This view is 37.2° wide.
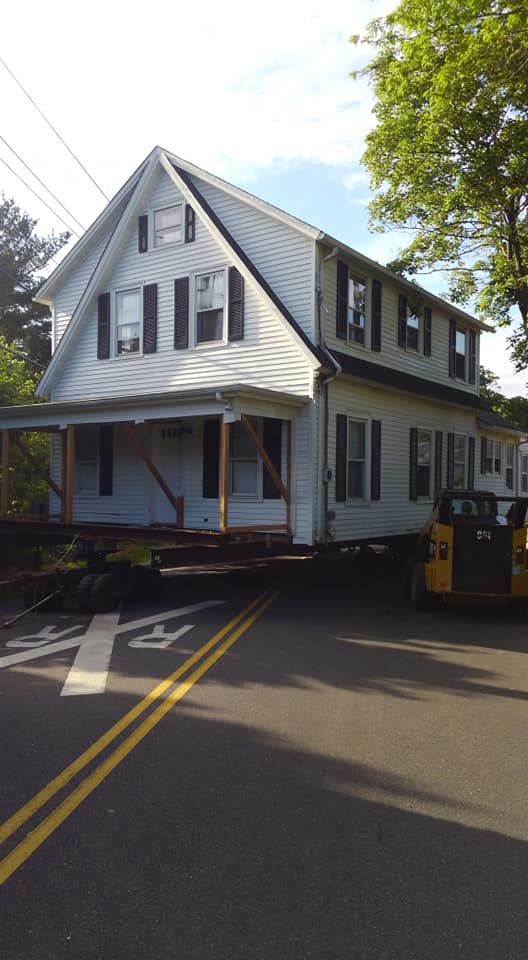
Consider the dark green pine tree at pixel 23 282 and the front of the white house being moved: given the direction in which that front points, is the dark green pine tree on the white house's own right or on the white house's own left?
on the white house's own right

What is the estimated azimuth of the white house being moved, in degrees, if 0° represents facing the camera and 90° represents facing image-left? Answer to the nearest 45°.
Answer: approximately 45°
